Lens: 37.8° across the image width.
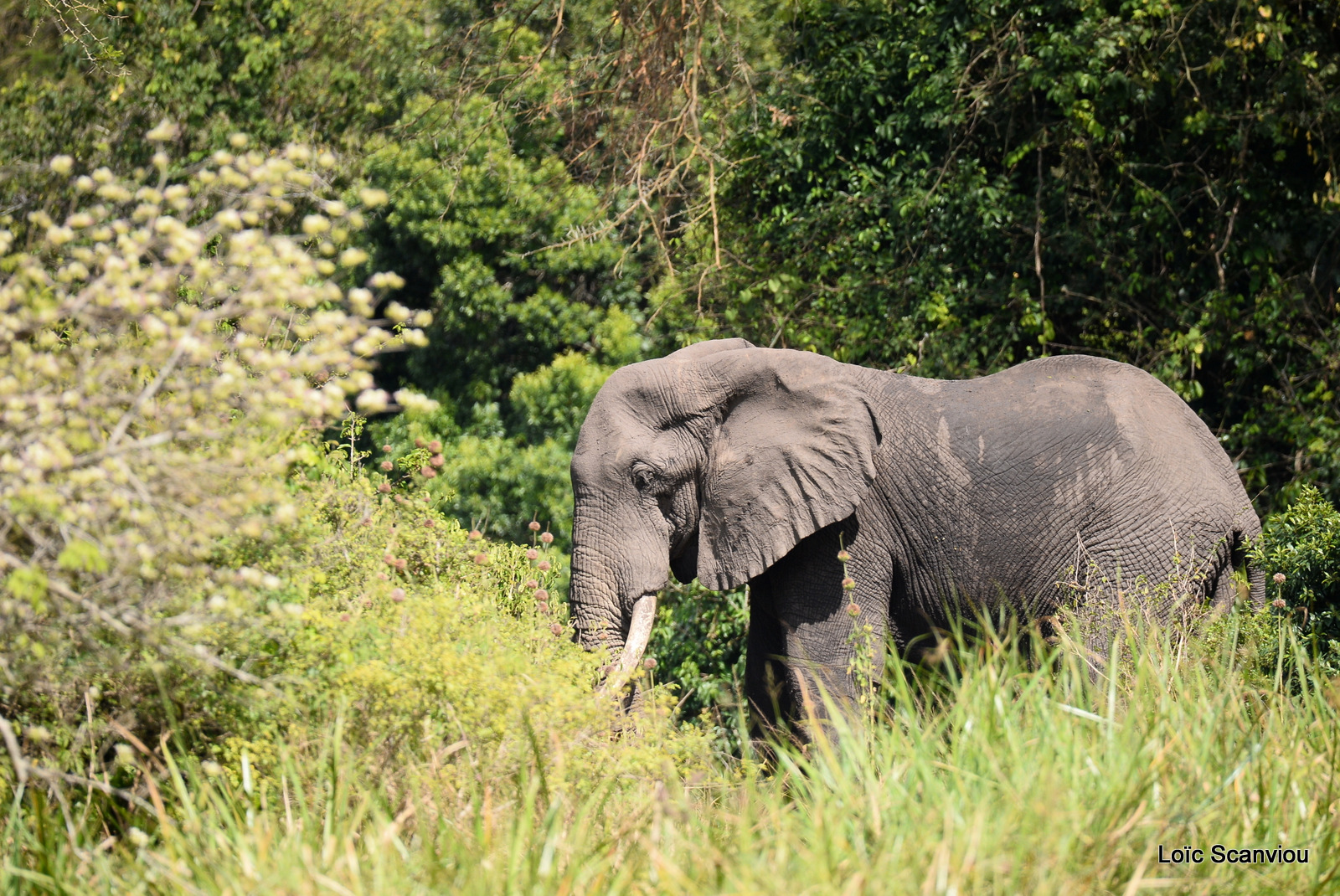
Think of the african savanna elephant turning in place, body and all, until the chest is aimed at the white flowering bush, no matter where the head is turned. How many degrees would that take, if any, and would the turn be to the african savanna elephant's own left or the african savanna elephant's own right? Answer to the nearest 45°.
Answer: approximately 45° to the african savanna elephant's own left

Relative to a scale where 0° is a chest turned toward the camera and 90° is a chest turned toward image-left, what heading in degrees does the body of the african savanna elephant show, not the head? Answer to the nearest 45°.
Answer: approximately 90°
